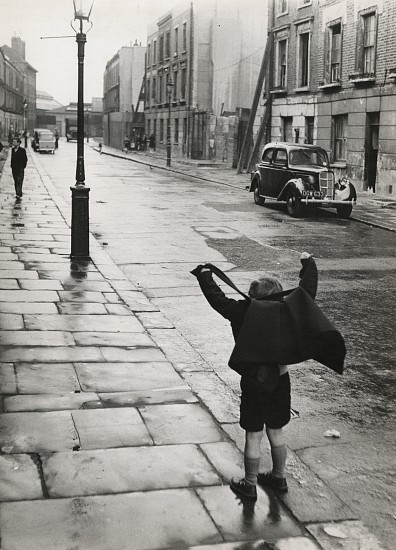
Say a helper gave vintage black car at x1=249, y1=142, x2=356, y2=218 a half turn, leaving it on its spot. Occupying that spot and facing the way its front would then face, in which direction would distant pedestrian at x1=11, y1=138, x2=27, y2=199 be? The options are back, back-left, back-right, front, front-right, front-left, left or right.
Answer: front-left

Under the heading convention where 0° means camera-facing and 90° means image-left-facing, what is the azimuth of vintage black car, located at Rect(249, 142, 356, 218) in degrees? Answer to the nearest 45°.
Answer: approximately 315°

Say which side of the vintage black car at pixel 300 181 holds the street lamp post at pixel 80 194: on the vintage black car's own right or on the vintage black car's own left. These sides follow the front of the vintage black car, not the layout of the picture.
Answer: on the vintage black car's own right
